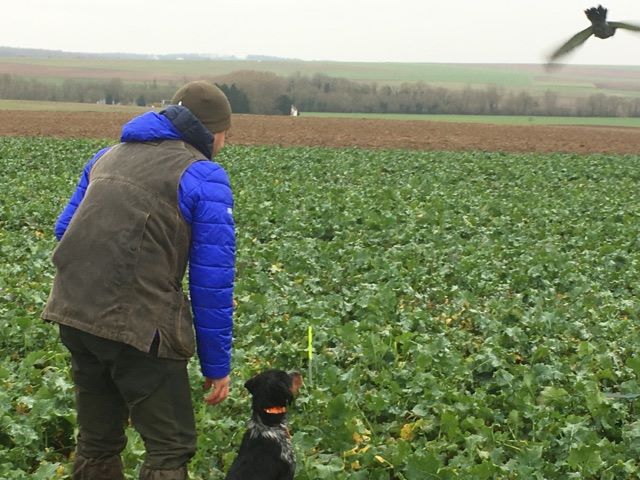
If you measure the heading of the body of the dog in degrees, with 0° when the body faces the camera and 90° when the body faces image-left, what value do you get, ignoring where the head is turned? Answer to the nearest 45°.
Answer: approximately 225°

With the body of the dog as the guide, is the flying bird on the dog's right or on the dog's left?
on the dog's right

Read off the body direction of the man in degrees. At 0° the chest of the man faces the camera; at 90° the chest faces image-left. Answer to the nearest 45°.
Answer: approximately 225°

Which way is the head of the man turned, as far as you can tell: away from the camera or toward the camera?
away from the camera
